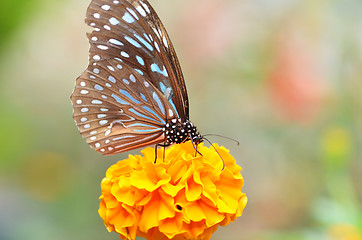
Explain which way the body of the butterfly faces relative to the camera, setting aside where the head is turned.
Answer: to the viewer's right
